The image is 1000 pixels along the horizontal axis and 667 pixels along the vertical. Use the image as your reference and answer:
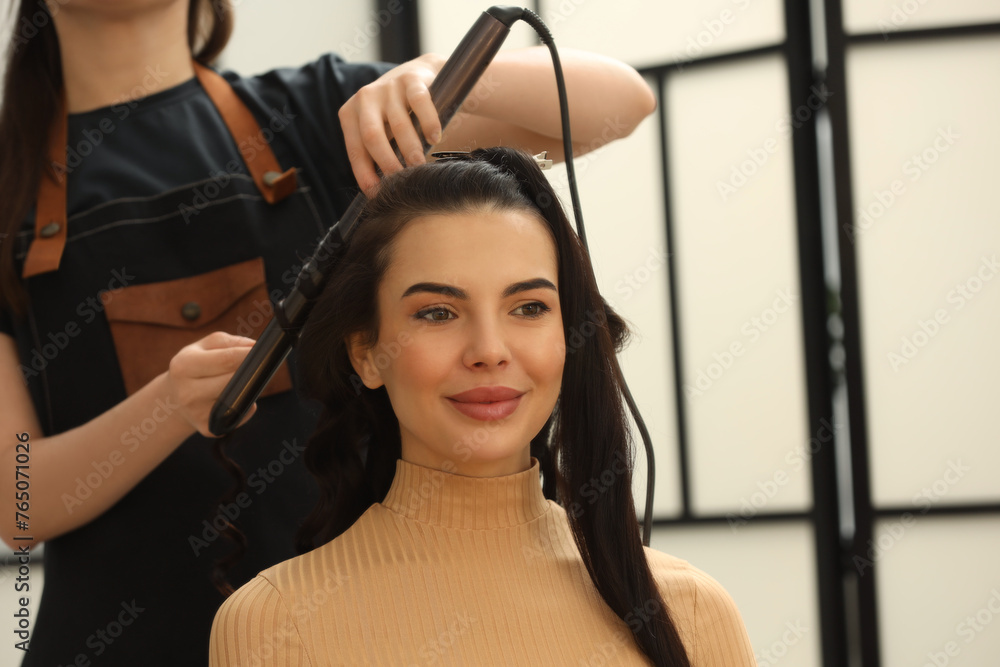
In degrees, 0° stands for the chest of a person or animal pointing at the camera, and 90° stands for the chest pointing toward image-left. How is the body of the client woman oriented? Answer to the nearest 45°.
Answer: approximately 0°

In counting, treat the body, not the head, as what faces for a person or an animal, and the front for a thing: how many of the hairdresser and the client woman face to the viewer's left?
0

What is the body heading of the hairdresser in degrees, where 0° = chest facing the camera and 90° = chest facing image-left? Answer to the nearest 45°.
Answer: approximately 315°
